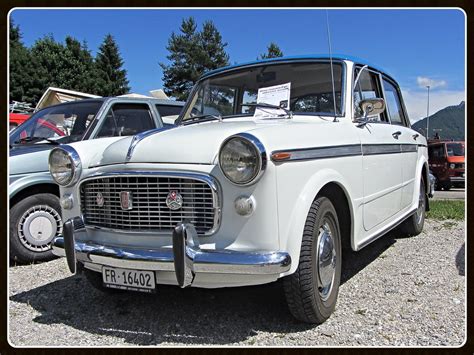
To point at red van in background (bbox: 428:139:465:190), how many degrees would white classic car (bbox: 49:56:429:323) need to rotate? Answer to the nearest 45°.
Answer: approximately 180°

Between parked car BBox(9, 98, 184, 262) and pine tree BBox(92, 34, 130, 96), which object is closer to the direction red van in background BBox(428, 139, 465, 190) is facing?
the parked car

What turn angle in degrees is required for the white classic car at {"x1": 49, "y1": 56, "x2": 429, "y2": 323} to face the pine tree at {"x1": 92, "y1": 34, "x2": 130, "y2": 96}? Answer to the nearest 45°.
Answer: approximately 135° to its right

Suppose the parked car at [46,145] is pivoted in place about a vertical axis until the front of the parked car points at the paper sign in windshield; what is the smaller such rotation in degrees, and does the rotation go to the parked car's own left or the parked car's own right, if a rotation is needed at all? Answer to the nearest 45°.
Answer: approximately 90° to the parked car's own left

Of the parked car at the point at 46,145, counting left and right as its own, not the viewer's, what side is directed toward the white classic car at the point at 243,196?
left

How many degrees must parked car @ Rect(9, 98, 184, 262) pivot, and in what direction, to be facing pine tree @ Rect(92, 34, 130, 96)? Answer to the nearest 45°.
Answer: approximately 135° to its right

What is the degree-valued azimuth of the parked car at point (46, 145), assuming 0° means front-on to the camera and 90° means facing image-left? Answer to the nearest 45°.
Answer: approximately 45°

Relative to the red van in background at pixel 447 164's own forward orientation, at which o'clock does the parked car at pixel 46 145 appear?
The parked car is roughly at 2 o'clock from the red van in background.

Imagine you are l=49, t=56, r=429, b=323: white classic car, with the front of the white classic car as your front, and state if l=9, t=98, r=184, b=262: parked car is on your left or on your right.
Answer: on your right

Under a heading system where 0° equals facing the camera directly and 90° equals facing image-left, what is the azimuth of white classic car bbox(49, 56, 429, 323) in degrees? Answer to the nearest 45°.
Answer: approximately 45°
